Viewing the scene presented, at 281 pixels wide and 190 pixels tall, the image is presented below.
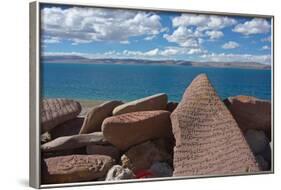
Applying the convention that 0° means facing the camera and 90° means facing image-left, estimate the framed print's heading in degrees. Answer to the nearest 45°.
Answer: approximately 315°
